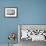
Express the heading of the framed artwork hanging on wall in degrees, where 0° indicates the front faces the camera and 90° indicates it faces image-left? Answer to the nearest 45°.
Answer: approximately 0°
